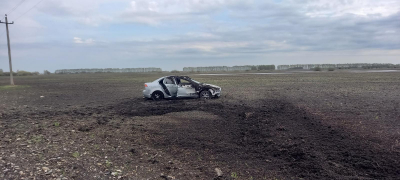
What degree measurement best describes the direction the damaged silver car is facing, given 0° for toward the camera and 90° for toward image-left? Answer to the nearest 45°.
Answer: approximately 270°
